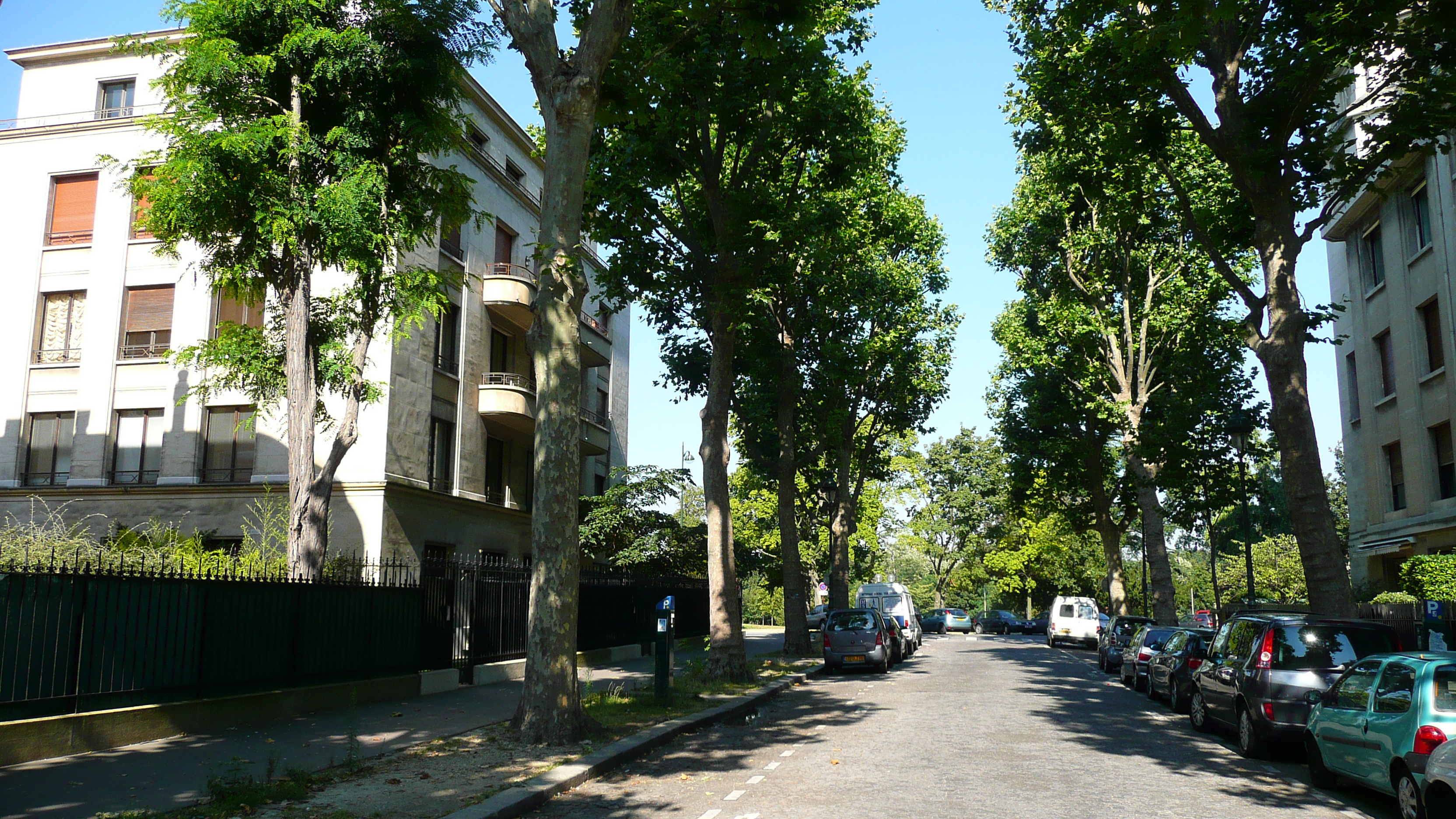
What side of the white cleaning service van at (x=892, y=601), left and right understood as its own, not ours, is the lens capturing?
back

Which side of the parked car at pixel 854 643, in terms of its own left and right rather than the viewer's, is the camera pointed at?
back

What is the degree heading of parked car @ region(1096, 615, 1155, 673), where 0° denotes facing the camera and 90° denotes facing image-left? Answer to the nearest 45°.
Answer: approximately 180°

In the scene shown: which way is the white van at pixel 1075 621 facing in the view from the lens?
facing away from the viewer

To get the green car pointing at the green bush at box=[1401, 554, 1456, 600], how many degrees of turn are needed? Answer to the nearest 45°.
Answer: approximately 45° to its right

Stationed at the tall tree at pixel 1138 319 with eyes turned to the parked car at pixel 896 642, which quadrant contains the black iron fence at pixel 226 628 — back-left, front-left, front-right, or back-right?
front-left

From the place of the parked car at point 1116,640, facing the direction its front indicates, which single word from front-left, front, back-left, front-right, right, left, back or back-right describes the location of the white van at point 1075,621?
front

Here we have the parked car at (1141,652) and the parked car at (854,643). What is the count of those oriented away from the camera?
2

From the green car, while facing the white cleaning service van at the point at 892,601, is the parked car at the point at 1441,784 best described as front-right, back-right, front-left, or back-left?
back-left

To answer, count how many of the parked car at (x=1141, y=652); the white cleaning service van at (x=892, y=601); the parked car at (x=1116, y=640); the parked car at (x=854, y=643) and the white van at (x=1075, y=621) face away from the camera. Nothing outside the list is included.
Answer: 5

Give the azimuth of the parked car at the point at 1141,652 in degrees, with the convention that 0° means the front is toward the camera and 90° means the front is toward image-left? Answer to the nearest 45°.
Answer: approximately 180°

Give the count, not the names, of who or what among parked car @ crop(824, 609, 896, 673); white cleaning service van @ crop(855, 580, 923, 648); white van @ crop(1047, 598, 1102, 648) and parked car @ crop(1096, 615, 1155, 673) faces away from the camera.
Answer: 4

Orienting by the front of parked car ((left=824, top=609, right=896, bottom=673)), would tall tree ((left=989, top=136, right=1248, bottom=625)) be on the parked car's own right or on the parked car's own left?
on the parked car's own right

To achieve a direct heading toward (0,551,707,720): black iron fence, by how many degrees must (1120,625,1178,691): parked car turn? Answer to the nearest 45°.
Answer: approximately 135° to its left

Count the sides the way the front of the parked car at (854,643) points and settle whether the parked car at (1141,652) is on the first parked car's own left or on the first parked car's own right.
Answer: on the first parked car's own right

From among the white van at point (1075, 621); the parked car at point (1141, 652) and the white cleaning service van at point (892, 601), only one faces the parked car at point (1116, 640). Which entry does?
the parked car at point (1141, 652)
